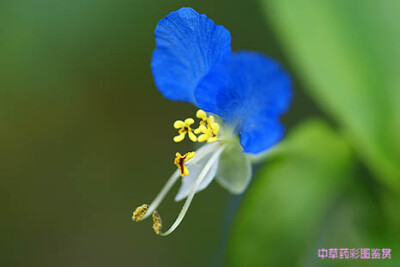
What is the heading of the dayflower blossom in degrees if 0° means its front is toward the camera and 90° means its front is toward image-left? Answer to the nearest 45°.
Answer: approximately 45°

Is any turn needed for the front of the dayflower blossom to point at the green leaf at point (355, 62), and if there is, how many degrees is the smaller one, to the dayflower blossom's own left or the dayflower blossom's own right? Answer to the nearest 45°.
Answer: approximately 180°
